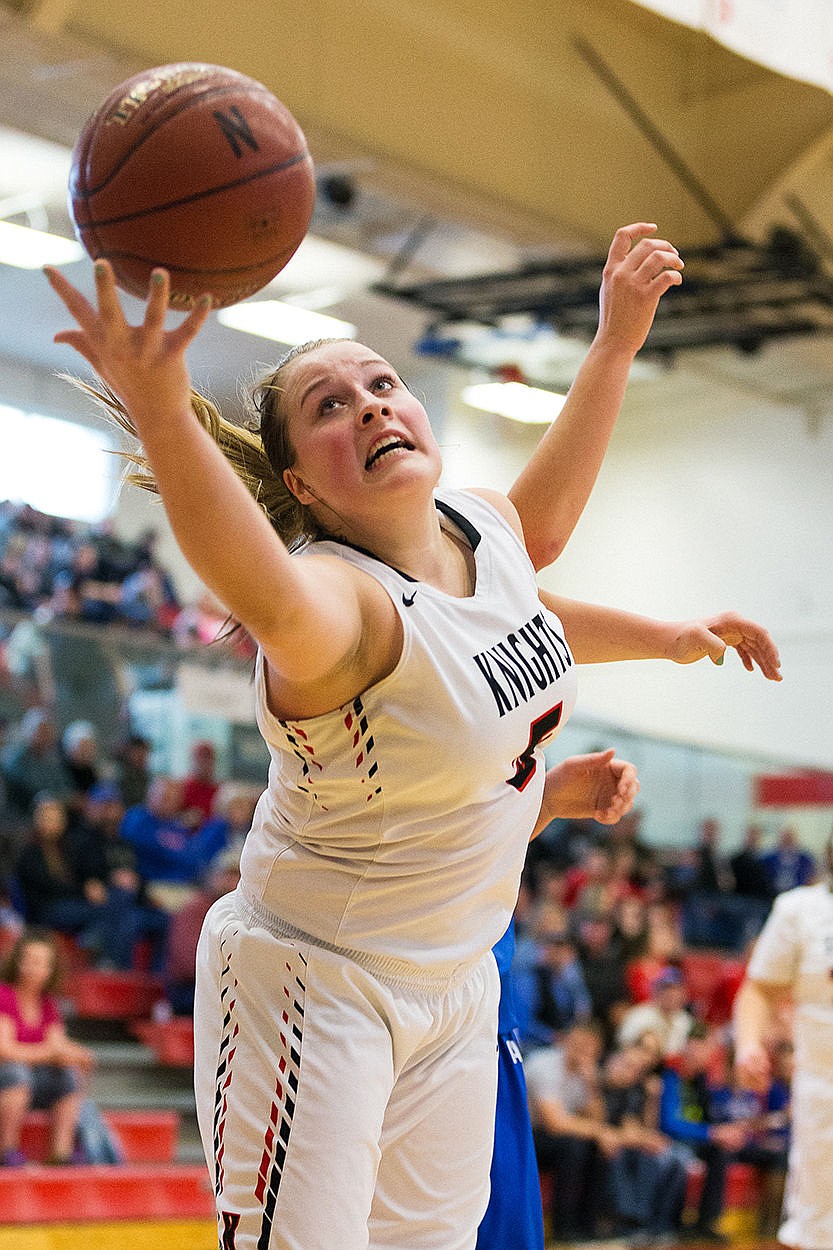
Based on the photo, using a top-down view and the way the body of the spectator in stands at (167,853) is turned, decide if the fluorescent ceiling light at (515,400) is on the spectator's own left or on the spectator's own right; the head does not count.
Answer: on the spectator's own left

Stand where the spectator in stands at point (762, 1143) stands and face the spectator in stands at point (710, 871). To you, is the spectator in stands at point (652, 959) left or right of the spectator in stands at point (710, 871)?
left

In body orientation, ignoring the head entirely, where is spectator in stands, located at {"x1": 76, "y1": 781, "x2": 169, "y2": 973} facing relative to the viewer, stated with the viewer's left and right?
facing the viewer and to the right of the viewer

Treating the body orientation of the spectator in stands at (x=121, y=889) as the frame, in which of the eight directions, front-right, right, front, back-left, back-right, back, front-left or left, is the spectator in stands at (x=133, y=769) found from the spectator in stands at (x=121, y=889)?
back-left
